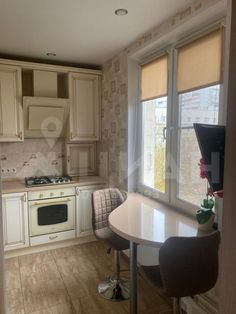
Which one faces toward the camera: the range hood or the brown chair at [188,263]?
the range hood

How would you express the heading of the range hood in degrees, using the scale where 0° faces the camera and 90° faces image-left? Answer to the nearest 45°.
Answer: approximately 0°

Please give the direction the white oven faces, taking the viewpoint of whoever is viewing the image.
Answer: facing the viewer

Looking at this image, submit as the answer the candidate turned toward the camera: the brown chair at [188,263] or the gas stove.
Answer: the gas stove

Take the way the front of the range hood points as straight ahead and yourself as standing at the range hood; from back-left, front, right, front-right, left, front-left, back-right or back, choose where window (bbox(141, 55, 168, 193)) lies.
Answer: front-left

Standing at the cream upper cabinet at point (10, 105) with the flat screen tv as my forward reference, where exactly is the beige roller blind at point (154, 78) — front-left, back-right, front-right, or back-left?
front-left

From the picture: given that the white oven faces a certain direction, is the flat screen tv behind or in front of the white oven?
in front

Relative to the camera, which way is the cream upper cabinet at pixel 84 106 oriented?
toward the camera

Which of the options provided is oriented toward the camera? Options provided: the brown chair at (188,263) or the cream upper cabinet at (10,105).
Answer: the cream upper cabinet

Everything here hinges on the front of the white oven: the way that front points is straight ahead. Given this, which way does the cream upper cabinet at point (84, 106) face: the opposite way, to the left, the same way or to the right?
the same way

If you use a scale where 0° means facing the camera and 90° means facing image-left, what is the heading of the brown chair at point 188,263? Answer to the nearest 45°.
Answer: approximately 135°

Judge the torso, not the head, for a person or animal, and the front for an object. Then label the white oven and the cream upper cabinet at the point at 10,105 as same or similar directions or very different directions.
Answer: same or similar directions

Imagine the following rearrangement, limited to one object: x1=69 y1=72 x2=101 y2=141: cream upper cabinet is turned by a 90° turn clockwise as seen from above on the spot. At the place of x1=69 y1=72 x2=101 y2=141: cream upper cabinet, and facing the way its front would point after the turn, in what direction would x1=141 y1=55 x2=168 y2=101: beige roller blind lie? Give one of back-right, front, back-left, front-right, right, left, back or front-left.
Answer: back-left

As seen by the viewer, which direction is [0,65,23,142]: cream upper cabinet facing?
toward the camera

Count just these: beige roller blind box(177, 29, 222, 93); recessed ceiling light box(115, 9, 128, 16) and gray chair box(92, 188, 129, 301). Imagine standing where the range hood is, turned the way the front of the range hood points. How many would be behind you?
0

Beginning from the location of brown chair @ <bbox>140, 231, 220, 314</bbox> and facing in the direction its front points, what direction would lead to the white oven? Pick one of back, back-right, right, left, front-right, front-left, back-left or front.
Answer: front
